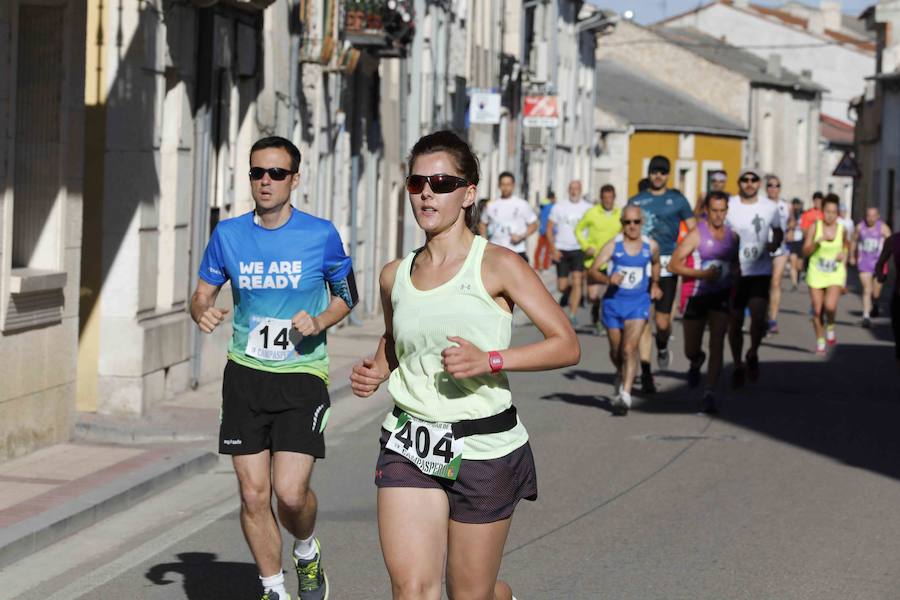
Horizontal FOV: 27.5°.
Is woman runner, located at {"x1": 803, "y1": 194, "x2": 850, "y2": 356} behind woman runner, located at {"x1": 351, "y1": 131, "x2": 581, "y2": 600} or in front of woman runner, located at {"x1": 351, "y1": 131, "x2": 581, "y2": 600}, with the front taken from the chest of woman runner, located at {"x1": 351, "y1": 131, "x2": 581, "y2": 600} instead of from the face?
behind

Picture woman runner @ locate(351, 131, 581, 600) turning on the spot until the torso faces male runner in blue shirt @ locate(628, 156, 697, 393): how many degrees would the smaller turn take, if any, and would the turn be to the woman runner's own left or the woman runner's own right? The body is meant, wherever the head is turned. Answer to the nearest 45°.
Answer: approximately 135° to the woman runner's own right

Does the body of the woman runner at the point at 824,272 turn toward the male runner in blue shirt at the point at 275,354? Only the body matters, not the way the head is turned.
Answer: yes

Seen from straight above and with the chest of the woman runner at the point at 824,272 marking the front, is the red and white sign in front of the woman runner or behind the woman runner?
behind

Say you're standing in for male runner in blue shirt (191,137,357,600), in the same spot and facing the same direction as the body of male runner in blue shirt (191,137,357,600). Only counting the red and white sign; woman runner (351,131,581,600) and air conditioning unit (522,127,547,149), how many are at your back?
2

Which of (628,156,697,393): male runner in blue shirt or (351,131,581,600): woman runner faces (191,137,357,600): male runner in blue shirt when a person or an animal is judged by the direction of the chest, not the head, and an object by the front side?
(628,156,697,393): male runner in blue shirt

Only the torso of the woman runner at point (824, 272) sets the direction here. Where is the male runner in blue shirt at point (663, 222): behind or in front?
in front

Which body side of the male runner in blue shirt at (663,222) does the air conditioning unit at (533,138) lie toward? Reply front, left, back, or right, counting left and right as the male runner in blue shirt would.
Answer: back

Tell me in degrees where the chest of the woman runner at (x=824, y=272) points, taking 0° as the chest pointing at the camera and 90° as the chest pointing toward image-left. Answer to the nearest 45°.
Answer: approximately 0°
